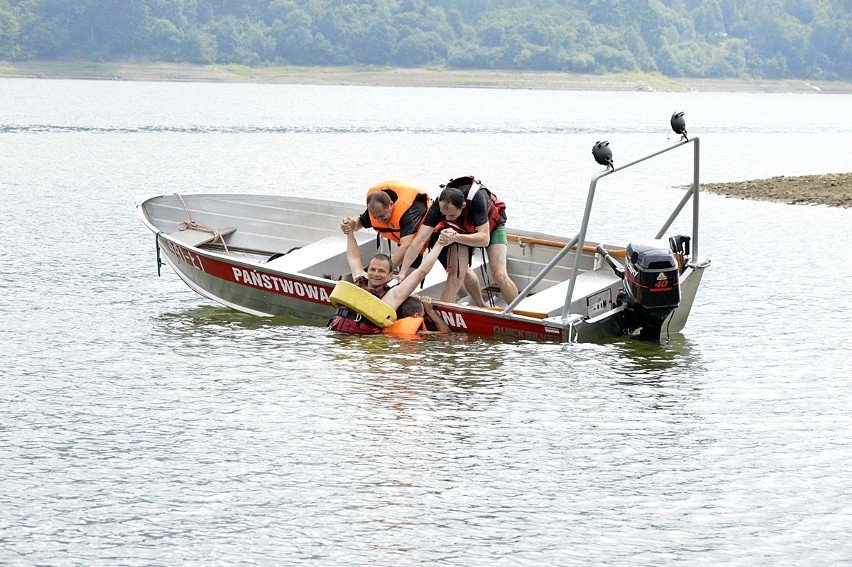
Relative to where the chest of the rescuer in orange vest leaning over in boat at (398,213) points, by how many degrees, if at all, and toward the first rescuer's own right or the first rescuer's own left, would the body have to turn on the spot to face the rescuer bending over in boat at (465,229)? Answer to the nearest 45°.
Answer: approximately 90° to the first rescuer's own left

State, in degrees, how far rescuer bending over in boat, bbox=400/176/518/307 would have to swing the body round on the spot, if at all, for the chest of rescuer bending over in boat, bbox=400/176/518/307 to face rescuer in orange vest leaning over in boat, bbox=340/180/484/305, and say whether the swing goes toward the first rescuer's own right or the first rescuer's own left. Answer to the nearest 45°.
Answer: approximately 90° to the first rescuer's own right

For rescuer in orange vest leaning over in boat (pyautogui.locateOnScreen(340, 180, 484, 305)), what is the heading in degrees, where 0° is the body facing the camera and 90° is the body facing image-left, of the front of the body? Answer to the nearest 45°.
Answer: approximately 45°

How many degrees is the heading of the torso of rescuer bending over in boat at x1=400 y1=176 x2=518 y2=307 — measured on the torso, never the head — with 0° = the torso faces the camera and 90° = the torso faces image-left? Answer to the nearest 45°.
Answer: approximately 45°
